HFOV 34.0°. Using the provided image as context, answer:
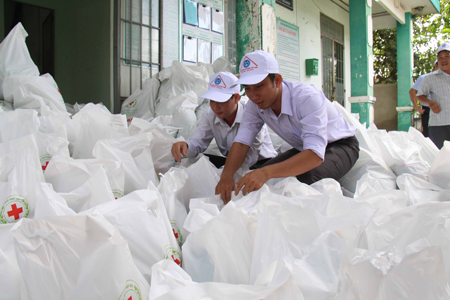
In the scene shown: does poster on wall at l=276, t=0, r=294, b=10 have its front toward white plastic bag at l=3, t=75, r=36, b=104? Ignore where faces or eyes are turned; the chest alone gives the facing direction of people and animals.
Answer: no

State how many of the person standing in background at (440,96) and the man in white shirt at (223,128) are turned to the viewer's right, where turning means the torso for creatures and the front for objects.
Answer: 0

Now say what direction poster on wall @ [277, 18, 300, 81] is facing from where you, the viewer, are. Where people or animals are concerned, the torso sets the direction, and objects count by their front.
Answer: facing the viewer and to the right of the viewer

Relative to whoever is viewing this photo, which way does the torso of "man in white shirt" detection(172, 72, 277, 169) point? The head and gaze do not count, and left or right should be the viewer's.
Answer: facing the viewer and to the left of the viewer

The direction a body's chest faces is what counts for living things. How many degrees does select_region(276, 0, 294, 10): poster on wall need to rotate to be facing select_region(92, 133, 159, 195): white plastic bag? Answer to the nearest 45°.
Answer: approximately 45° to its right

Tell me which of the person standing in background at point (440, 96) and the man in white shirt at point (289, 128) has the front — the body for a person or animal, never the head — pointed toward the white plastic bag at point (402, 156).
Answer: the person standing in background

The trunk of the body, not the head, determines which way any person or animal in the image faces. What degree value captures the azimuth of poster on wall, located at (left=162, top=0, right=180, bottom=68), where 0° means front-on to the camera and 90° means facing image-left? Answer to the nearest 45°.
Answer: approximately 315°

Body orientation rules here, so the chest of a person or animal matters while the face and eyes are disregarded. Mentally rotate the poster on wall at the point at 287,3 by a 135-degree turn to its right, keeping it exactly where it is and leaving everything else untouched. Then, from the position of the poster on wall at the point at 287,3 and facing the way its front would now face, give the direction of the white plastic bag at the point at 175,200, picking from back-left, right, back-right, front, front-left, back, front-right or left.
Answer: left

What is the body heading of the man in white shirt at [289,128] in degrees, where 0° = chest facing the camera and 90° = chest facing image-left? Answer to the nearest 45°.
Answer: approximately 45°

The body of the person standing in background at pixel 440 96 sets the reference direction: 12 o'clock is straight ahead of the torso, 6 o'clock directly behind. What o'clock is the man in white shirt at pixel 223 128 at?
The man in white shirt is roughly at 1 o'clock from the person standing in background.

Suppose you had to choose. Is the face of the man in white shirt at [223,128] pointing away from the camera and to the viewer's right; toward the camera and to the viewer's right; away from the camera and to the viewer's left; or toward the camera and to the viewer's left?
toward the camera and to the viewer's left

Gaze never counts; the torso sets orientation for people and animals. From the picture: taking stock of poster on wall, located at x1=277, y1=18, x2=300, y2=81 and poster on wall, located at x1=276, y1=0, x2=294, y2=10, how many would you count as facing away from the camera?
0

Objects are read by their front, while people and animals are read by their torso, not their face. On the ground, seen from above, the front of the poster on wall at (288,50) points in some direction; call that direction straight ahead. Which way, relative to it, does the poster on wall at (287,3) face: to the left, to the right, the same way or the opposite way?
the same way

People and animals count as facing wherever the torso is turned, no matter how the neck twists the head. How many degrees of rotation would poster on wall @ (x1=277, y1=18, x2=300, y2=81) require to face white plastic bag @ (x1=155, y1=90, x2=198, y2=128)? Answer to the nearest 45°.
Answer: approximately 45° to its right

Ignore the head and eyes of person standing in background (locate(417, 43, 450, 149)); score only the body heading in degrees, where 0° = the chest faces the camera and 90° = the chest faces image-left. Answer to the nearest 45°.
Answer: approximately 0°

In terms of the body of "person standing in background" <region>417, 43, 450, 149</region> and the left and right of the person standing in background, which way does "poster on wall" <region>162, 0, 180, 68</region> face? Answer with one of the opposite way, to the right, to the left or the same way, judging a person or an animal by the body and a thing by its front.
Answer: to the left
